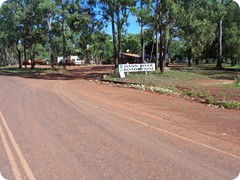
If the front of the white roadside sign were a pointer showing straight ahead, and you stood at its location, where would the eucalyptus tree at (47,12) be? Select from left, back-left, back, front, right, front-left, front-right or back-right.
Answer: back-right

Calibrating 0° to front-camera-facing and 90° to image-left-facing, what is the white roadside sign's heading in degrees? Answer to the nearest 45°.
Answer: approximately 0°

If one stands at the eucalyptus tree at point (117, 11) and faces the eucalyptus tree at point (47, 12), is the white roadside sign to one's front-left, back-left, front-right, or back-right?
back-left
